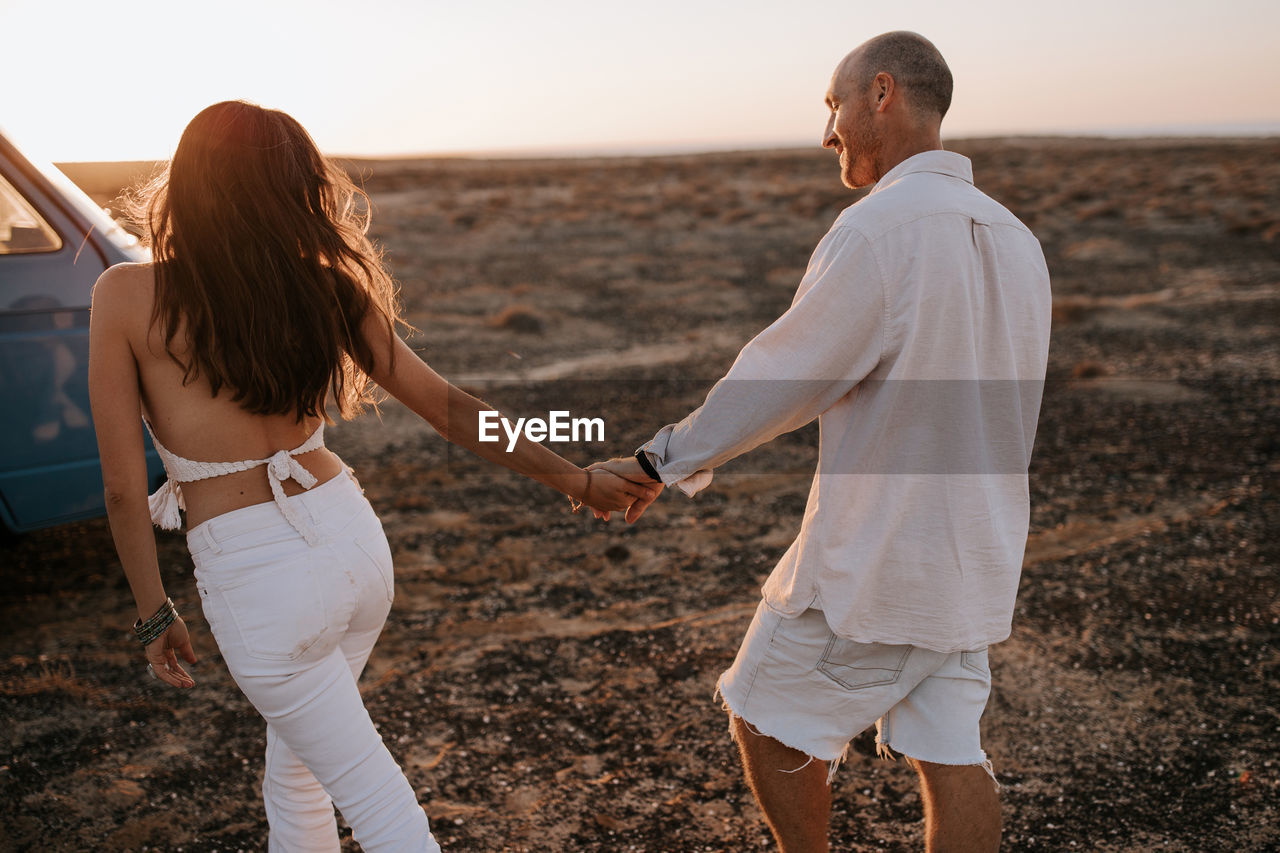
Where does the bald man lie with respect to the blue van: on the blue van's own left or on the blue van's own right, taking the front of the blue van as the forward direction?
on the blue van's own right

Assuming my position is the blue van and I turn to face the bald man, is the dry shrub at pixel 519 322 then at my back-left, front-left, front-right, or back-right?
back-left

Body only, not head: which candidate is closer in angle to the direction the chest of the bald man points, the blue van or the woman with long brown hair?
the blue van

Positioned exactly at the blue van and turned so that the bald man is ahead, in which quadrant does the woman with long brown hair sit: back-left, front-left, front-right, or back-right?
front-right

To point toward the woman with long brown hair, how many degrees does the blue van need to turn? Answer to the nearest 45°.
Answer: approximately 90° to its right

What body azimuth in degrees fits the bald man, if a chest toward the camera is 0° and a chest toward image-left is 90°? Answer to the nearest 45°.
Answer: approximately 135°

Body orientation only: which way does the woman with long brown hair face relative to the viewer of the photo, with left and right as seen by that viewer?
facing away from the viewer and to the left of the viewer

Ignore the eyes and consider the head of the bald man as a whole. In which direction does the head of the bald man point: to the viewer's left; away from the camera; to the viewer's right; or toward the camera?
to the viewer's left

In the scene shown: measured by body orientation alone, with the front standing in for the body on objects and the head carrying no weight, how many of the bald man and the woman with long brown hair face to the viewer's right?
0

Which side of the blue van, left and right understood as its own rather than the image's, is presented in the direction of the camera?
right

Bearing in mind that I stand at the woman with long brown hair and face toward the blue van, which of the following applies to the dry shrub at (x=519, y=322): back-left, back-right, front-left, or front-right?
front-right

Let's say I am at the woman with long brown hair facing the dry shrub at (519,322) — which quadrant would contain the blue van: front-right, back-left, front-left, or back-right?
front-left
